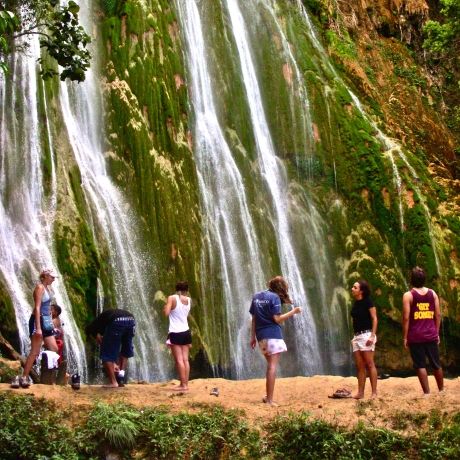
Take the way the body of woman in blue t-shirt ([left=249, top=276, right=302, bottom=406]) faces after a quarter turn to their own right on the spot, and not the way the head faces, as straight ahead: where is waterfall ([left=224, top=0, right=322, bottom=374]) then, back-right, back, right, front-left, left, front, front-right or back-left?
back-left

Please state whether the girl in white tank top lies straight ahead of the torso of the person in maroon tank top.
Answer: no

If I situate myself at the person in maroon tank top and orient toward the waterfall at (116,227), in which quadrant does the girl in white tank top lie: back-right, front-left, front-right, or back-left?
front-left

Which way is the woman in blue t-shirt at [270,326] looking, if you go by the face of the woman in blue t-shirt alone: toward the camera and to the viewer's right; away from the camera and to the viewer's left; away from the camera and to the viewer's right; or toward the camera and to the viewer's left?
away from the camera and to the viewer's right

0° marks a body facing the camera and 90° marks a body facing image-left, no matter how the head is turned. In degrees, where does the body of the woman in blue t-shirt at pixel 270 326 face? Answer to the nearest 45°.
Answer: approximately 225°

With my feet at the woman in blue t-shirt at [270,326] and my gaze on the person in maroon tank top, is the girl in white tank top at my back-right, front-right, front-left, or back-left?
back-left

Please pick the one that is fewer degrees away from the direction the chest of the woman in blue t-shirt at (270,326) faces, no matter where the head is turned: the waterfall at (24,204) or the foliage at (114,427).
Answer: the waterfall

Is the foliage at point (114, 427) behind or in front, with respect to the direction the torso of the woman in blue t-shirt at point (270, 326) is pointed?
behind

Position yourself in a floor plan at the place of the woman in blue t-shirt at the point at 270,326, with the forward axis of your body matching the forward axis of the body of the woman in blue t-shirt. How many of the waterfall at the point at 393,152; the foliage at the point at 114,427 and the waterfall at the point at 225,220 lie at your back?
1
